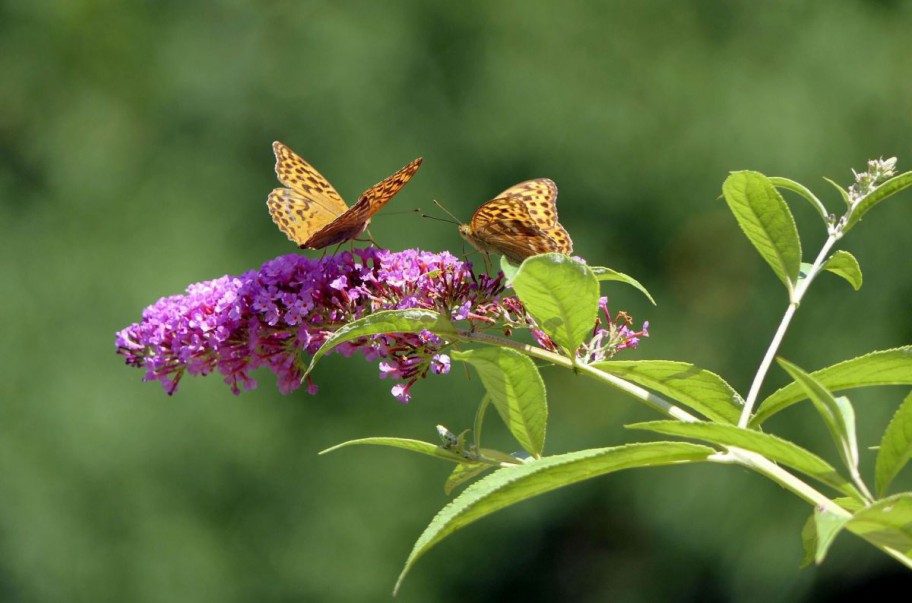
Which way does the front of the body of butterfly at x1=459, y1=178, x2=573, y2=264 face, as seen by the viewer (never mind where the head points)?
to the viewer's left
